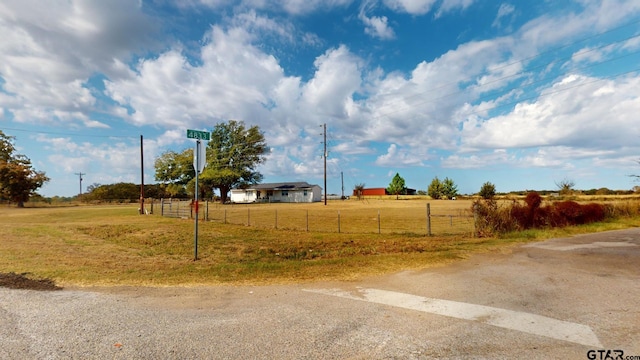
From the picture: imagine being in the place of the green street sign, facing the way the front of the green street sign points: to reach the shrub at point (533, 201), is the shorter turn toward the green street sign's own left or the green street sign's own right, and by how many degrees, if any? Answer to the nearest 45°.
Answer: approximately 90° to the green street sign's own left

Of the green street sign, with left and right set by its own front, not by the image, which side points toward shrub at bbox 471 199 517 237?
left

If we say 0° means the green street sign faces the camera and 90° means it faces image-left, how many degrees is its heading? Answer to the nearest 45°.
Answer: approximately 0°

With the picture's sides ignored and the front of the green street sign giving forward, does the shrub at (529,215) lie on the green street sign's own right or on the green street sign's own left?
on the green street sign's own left
